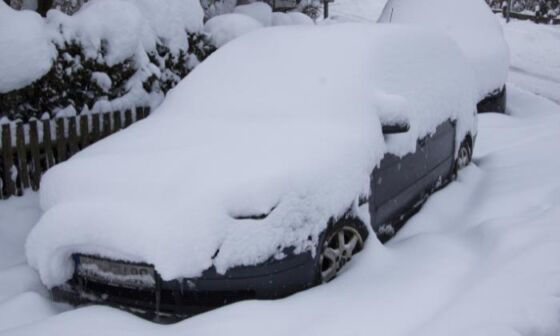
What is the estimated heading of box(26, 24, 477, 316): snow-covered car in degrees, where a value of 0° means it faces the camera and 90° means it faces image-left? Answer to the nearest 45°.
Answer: approximately 45°

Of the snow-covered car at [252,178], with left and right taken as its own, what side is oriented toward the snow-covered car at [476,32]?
back

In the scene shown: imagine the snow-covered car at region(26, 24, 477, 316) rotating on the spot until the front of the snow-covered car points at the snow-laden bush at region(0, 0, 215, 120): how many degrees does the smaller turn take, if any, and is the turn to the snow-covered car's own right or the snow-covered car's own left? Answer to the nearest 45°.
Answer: approximately 90° to the snow-covered car's own right
